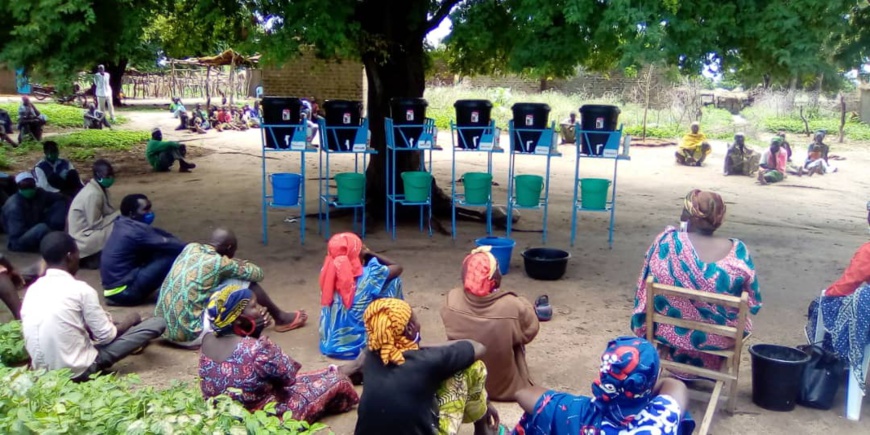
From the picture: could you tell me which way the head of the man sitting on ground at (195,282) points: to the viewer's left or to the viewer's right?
to the viewer's right

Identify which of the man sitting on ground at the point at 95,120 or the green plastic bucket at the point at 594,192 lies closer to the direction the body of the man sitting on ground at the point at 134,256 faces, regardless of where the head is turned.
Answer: the green plastic bucket

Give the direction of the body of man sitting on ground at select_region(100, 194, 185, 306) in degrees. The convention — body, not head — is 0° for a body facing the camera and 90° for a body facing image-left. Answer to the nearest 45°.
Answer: approximately 270°

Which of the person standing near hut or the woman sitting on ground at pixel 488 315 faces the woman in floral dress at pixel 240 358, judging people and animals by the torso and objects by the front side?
the person standing near hut

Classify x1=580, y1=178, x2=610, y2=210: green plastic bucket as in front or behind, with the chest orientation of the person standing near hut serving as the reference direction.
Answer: in front

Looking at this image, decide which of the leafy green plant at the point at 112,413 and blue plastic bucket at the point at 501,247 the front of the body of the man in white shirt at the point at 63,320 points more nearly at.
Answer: the blue plastic bucket

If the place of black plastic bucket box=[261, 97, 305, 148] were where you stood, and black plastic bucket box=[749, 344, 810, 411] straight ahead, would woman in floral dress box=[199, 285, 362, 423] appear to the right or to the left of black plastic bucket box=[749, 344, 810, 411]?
right

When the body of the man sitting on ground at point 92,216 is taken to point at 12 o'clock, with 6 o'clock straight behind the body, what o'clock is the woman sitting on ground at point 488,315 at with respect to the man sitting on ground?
The woman sitting on ground is roughly at 2 o'clock from the man sitting on ground.

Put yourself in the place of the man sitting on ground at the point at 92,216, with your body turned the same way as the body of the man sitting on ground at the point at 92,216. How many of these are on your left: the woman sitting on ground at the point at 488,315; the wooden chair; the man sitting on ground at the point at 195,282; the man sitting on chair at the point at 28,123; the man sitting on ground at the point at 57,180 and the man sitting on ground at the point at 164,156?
3

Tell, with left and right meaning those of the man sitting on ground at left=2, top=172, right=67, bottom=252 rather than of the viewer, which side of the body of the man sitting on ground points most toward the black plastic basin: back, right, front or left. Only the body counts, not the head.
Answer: front

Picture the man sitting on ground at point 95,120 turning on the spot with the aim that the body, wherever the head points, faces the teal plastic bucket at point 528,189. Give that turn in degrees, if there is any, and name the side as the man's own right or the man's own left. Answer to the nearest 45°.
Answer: approximately 45° to the man's own right

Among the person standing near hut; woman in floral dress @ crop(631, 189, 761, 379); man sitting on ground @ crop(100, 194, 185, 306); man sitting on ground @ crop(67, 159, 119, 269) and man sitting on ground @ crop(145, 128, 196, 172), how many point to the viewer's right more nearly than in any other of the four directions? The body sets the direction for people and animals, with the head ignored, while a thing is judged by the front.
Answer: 3

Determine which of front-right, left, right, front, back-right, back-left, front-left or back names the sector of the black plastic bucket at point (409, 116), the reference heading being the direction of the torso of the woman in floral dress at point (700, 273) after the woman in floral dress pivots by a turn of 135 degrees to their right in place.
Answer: back

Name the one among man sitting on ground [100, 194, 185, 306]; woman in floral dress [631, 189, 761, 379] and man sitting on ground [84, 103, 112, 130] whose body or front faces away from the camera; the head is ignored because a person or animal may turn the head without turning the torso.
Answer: the woman in floral dress

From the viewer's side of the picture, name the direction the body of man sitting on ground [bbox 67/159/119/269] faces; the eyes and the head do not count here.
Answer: to the viewer's right

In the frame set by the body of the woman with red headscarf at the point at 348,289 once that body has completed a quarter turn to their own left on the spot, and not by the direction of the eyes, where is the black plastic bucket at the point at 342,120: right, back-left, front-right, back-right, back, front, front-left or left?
front-right

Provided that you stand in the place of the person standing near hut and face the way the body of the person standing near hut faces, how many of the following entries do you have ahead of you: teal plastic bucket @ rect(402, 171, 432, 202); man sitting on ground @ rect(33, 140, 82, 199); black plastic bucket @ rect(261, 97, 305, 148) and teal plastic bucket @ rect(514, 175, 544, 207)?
4

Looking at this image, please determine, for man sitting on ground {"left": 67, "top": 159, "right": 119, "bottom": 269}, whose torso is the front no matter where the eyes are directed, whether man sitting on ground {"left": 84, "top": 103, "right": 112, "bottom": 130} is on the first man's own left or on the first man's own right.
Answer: on the first man's own left

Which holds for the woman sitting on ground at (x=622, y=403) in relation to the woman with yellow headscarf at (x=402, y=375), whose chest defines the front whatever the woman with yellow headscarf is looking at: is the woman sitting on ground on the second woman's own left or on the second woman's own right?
on the second woman's own right
